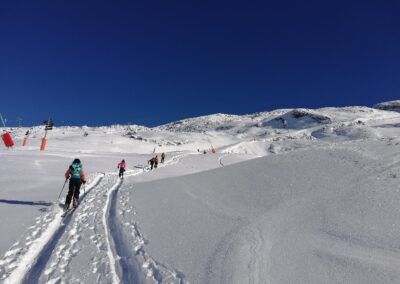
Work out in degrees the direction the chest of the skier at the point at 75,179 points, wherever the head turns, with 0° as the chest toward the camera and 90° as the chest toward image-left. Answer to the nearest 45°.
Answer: approximately 180°
